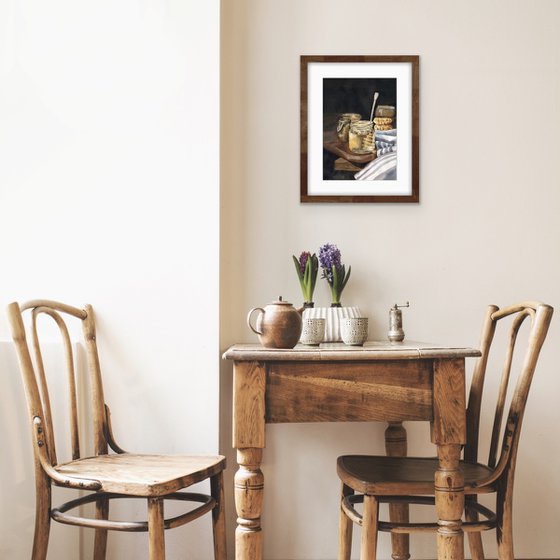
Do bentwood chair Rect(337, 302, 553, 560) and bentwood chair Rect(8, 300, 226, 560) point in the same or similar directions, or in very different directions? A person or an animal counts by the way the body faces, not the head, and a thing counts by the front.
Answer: very different directions

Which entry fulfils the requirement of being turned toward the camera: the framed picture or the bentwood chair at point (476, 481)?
the framed picture

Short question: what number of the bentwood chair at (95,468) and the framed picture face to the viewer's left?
0

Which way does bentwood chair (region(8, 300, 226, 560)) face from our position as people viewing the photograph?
facing the viewer and to the right of the viewer

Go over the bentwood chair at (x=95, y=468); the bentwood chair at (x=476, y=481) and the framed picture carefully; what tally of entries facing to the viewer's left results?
1

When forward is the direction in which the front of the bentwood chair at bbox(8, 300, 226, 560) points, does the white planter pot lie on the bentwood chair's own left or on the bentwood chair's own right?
on the bentwood chair's own left

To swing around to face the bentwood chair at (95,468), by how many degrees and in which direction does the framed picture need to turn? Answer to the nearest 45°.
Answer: approximately 45° to its right

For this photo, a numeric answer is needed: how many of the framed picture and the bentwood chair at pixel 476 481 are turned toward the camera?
1

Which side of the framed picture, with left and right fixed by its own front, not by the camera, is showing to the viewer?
front

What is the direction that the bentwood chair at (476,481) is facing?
to the viewer's left

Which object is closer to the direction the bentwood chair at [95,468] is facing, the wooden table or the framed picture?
the wooden table

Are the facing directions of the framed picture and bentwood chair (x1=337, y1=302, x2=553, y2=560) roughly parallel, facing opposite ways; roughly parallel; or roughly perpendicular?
roughly perpendicular
